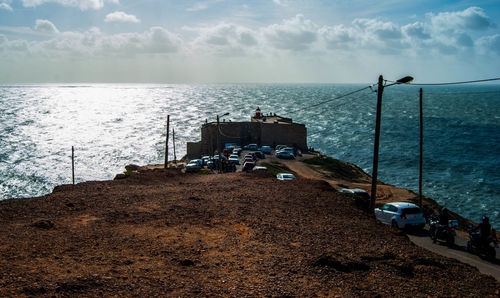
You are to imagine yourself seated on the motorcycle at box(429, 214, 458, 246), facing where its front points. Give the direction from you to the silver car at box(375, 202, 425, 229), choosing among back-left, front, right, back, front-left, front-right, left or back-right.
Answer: front

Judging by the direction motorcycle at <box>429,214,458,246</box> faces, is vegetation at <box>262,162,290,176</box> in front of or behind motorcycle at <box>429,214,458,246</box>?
in front

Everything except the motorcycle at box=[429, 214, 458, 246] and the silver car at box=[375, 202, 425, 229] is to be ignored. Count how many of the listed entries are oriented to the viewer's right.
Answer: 0

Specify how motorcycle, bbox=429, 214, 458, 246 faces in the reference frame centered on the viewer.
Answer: facing away from the viewer and to the left of the viewer

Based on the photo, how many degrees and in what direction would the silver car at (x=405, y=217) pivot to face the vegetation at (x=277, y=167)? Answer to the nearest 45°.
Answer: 0° — it already faces it

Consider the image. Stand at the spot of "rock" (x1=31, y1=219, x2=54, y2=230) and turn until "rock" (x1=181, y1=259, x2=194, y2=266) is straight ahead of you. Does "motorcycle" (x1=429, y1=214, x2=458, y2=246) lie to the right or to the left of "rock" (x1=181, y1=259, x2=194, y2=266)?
left

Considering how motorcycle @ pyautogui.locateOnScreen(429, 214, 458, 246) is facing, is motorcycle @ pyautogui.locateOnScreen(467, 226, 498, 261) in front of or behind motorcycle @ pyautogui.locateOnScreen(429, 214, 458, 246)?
behind

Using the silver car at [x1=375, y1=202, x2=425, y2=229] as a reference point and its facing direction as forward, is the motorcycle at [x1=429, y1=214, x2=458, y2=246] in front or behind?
behind

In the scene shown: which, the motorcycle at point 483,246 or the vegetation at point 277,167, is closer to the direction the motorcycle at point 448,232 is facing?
the vegetation

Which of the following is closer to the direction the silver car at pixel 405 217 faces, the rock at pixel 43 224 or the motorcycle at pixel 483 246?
the rock

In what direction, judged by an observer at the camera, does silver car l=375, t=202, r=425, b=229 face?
facing away from the viewer and to the left of the viewer

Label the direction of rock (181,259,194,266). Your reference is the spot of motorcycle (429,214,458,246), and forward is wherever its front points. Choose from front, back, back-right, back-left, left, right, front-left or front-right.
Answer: left

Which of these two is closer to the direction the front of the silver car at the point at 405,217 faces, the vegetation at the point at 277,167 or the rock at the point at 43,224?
the vegetation
